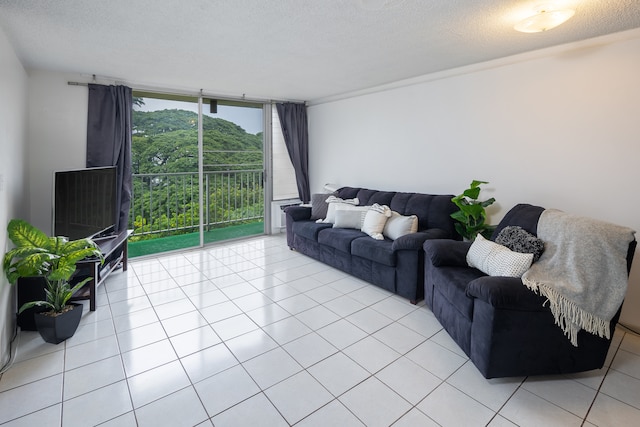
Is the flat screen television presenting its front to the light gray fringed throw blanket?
yes

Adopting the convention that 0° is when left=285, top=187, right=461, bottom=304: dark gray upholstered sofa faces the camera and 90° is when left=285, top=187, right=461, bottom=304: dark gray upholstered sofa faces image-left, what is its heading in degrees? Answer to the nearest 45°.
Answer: approximately 45°

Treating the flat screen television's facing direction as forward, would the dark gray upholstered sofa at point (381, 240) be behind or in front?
in front

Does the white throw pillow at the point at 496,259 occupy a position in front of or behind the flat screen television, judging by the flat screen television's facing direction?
in front

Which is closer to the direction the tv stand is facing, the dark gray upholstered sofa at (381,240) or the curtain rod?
the dark gray upholstered sofa

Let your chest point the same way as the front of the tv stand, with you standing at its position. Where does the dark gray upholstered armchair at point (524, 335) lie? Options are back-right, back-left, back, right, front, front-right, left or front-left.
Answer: front

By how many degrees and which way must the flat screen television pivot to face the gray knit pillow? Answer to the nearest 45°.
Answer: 0° — it already faces it

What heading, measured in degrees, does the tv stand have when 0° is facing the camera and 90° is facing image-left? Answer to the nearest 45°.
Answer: approximately 315°
